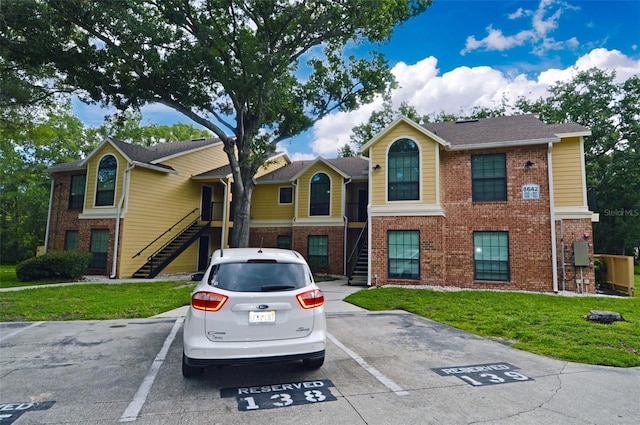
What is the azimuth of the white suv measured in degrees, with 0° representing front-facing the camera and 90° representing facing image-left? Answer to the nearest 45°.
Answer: approximately 180°

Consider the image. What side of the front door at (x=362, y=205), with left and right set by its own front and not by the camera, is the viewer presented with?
front

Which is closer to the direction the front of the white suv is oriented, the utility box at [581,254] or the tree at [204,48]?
the tree

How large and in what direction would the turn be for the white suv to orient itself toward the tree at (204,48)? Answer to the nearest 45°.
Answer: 0° — it already faces it

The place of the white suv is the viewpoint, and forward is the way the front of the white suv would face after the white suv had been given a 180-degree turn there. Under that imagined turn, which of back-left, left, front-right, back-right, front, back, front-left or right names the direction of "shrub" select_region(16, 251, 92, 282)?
back-right

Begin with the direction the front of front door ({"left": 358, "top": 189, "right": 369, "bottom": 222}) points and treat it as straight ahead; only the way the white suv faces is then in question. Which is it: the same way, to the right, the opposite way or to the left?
the opposite way

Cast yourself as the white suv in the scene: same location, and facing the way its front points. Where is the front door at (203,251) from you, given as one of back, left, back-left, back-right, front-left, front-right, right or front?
front

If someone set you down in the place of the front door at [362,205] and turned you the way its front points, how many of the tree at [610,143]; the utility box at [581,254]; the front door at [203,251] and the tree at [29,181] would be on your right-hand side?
2

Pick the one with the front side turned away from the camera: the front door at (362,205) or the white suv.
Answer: the white suv

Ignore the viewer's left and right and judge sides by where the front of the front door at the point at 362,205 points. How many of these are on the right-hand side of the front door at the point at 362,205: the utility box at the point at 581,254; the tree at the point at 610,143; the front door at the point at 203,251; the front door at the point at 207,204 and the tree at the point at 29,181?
3

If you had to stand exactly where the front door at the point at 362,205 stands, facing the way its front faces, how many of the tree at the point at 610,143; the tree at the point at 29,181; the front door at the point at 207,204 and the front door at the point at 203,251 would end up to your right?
3

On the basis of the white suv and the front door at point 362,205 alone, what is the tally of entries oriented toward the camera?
1

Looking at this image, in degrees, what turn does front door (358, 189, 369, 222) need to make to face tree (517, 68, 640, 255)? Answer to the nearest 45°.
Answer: approximately 90° to its left

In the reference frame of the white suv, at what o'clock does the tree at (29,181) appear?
The tree is roughly at 11 o'clock from the white suv.

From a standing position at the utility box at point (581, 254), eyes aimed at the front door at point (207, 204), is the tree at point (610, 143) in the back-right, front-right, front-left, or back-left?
back-right

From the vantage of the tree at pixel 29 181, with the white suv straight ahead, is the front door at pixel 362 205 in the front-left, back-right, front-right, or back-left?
front-left

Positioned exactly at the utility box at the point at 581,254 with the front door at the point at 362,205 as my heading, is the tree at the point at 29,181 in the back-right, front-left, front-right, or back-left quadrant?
front-left

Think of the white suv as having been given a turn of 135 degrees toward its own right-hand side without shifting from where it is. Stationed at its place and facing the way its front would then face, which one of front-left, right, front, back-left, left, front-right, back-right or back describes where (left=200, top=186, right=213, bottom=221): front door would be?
back-left

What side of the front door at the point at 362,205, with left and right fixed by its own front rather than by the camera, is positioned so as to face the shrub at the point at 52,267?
right
